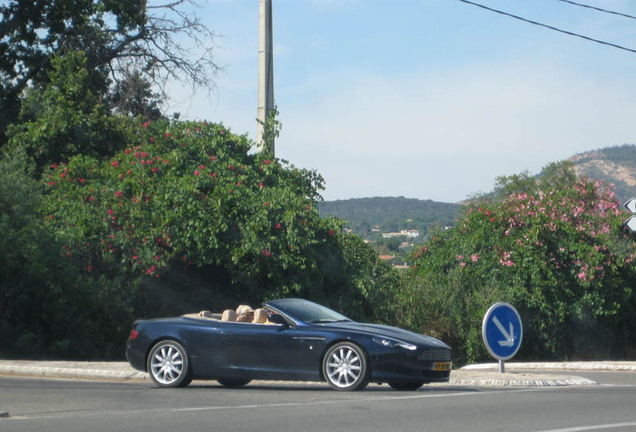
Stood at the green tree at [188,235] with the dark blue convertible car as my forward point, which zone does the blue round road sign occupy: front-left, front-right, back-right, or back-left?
front-left

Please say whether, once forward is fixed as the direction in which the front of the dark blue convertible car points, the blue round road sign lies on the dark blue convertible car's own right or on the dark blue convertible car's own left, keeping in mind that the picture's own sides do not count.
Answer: on the dark blue convertible car's own left

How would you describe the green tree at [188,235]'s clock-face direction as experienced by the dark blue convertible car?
The green tree is roughly at 7 o'clock from the dark blue convertible car.

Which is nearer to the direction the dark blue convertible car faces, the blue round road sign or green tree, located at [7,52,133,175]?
the blue round road sign

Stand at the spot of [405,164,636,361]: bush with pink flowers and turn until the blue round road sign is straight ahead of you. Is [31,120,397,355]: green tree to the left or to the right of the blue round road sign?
right

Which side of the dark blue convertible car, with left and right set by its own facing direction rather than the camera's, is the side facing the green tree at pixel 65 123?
back

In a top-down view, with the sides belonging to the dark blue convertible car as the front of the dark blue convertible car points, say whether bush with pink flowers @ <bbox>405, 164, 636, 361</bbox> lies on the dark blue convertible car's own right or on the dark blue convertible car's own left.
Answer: on the dark blue convertible car's own left

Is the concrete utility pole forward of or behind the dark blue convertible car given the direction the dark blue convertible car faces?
behind

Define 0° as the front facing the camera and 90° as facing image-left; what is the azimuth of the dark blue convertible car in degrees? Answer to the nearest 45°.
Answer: approximately 315°
